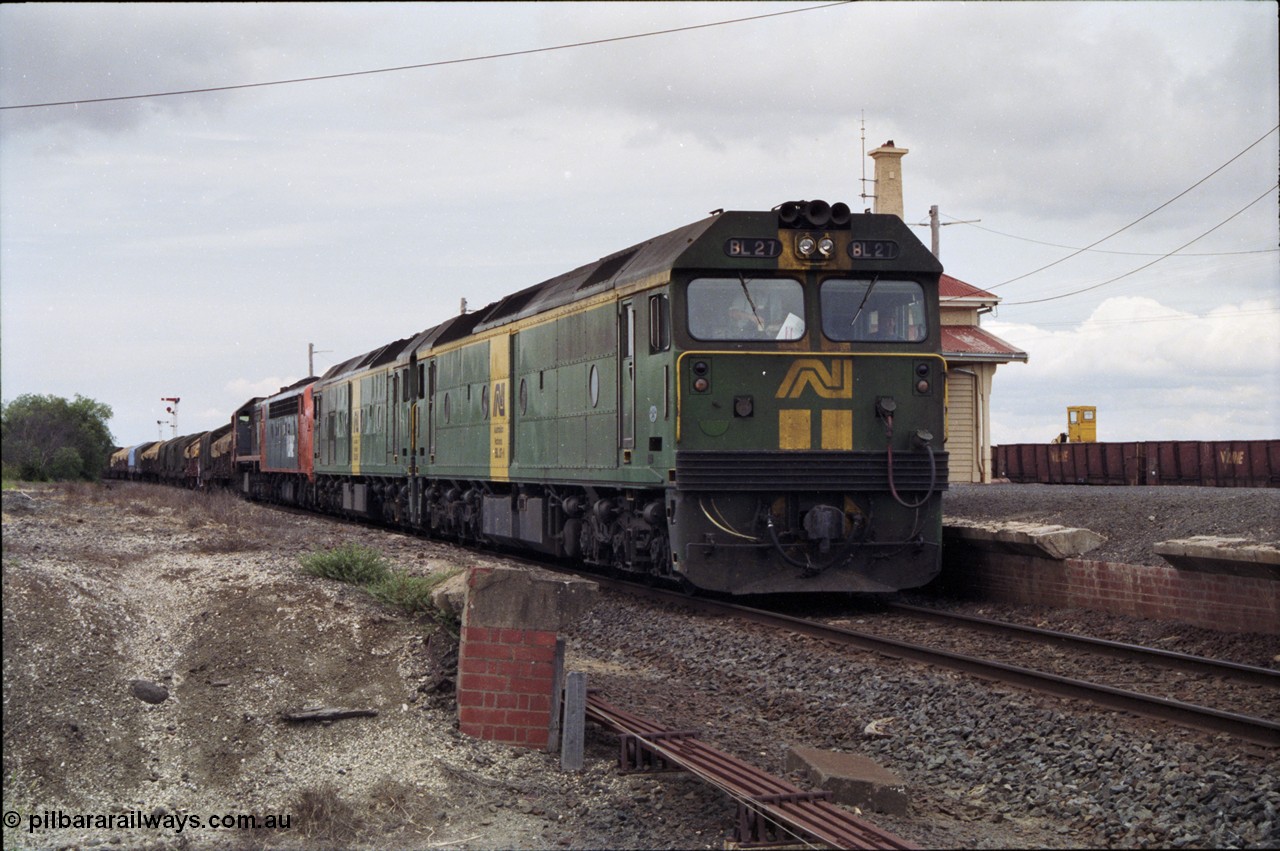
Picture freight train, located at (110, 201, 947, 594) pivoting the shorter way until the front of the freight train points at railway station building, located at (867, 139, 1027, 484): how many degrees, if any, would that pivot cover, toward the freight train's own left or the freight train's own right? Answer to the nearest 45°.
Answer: approximately 90° to the freight train's own left

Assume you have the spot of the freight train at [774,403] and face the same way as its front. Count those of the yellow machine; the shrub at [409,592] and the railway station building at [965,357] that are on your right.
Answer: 1

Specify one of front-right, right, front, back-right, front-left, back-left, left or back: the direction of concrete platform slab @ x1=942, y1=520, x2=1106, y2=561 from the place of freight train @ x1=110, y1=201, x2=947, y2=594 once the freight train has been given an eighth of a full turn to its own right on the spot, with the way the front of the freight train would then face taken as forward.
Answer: left

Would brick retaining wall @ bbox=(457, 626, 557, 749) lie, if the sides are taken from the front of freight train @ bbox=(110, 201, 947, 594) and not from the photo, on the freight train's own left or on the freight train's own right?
on the freight train's own right

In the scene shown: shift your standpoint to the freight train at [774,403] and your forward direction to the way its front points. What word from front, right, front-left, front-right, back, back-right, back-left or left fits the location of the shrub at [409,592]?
right

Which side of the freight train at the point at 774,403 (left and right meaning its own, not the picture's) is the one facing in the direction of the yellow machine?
left

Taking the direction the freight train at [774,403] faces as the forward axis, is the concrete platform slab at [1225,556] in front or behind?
in front

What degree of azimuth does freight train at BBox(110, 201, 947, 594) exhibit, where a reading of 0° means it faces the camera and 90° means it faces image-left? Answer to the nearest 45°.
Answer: approximately 315°

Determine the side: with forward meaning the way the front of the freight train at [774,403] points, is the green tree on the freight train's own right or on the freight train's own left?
on the freight train's own right

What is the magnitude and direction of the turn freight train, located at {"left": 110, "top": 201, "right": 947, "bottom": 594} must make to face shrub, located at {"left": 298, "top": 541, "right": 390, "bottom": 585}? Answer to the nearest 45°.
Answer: approximately 45° to its right
